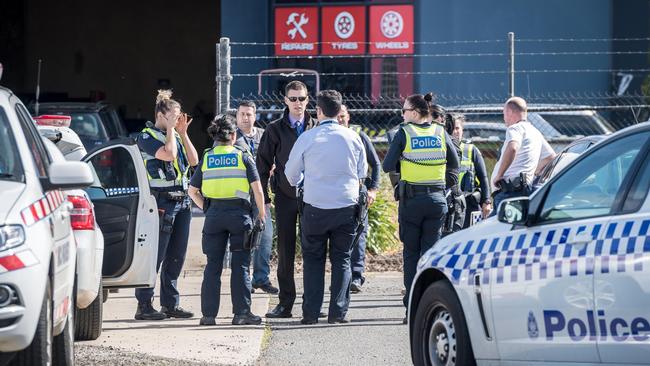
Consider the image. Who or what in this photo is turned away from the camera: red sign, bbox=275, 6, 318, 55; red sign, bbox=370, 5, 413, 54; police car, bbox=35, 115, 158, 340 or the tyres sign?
the police car

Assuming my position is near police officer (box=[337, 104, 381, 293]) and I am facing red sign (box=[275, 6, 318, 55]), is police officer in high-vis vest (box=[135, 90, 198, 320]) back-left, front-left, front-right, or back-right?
back-left

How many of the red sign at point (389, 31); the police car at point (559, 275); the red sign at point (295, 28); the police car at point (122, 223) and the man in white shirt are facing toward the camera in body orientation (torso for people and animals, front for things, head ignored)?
2

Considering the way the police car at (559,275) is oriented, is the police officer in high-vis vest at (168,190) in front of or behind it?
in front

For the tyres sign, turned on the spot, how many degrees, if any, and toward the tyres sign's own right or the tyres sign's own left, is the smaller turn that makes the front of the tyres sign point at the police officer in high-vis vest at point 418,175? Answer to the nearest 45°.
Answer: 0° — it already faces them

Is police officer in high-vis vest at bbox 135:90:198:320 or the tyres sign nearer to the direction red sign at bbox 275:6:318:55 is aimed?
the police officer in high-vis vest

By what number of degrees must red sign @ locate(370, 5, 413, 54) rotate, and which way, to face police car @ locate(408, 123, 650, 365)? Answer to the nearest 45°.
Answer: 0° — it already faces it

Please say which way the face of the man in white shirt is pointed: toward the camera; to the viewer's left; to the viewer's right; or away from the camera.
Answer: to the viewer's left

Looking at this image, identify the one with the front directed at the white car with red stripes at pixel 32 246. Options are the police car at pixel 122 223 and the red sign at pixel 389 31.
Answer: the red sign

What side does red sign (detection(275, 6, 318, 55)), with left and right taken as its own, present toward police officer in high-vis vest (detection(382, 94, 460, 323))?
front

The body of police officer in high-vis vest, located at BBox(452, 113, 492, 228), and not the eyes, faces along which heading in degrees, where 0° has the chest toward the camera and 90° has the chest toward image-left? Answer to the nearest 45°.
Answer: approximately 45°

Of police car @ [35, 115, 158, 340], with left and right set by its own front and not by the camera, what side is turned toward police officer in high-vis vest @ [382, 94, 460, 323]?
right

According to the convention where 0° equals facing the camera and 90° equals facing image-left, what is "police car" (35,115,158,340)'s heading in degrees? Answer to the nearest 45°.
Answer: approximately 180°
